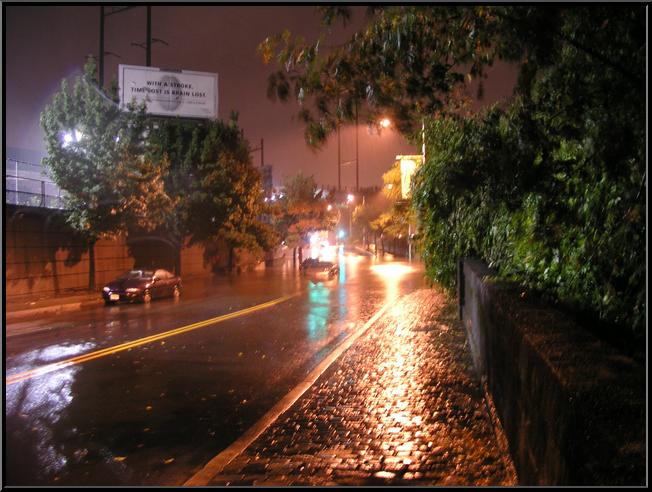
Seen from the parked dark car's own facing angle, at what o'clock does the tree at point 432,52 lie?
The tree is roughly at 10 o'clock from the parked dark car.

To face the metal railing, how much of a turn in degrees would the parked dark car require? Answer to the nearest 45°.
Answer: approximately 90° to its right

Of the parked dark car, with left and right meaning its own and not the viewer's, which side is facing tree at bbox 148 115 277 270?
back

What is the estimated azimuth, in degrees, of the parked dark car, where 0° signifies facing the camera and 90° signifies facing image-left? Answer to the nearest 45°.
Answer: approximately 45°

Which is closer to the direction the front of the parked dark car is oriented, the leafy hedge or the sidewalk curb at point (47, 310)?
the sidewalk curb

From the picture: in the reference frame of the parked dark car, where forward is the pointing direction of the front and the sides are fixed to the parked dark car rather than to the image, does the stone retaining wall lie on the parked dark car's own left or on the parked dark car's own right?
on the parked dark car's own left

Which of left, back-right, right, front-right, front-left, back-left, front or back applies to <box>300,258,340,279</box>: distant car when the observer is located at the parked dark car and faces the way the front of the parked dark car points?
back

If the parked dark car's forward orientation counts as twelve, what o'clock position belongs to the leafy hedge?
The leafy hedge is roughly at 10 o'clock from the parked dark car.

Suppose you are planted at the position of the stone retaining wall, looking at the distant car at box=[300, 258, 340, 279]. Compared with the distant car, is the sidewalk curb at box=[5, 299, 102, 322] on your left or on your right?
left

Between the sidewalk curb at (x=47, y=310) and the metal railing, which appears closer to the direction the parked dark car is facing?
the sidewalk curb
